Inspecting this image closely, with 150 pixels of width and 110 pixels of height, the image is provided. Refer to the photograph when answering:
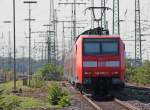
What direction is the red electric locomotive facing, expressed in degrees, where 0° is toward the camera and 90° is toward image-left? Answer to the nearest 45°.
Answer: approximately 0°
